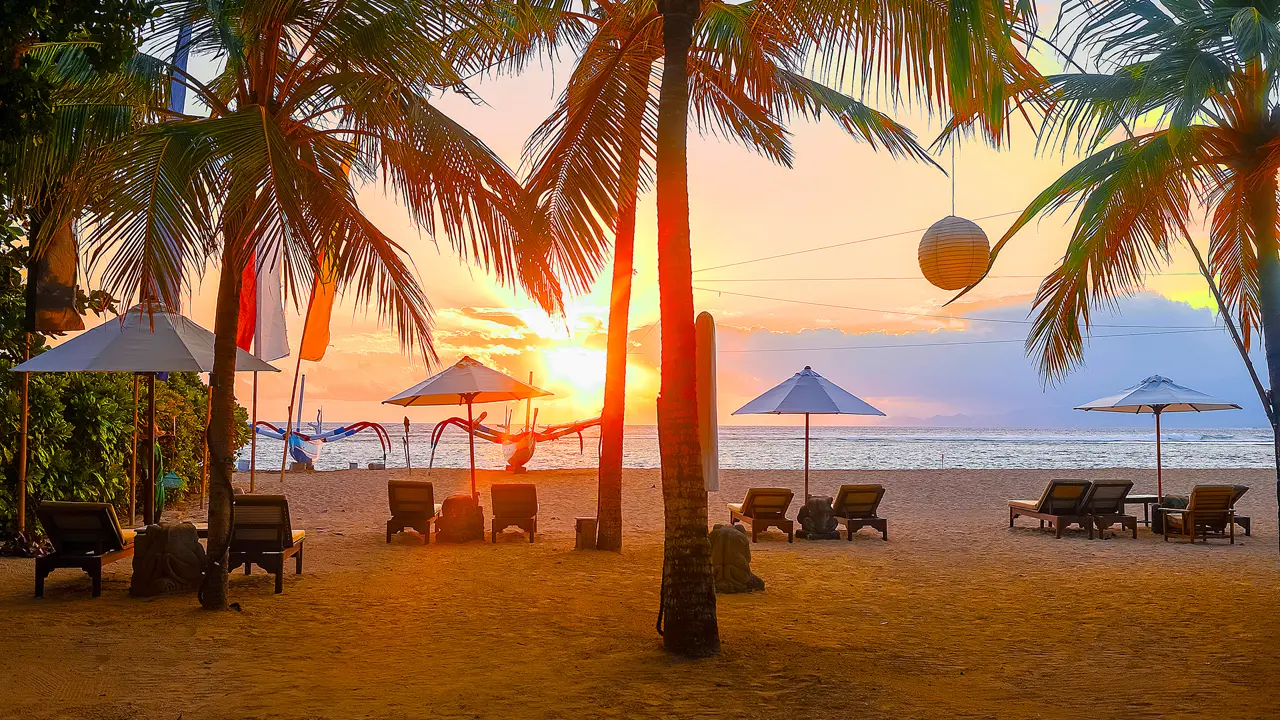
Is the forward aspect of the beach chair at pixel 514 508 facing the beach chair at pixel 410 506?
no

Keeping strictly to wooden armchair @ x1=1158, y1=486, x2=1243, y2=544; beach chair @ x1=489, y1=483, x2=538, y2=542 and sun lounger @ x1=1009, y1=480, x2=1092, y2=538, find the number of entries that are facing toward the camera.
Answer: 0

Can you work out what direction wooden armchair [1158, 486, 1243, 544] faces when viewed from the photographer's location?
facing away from the viewer and to the left of the viewer

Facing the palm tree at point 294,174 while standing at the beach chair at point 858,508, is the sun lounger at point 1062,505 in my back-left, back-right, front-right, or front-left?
back-left

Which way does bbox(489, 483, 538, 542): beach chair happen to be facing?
away from the camera

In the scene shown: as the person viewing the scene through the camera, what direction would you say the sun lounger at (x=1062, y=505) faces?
facing away from the viewer and to the left of the viewer

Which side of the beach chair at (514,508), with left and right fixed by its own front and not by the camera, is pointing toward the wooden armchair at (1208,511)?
right

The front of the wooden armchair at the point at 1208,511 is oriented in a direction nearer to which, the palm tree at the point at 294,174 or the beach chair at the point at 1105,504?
the beach chair

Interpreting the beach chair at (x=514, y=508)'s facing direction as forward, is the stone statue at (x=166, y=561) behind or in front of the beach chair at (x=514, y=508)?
behind

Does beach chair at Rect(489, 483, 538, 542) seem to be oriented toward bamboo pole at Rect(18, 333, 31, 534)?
no

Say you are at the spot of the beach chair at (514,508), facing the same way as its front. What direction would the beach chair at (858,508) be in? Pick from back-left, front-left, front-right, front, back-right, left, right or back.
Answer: right

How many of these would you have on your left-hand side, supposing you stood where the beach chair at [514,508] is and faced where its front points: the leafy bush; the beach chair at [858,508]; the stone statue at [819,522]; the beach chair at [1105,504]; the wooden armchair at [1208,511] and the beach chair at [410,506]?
2

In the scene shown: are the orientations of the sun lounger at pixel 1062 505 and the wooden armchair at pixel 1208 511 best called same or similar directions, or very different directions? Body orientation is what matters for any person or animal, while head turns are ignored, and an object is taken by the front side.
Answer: same or similar directions
